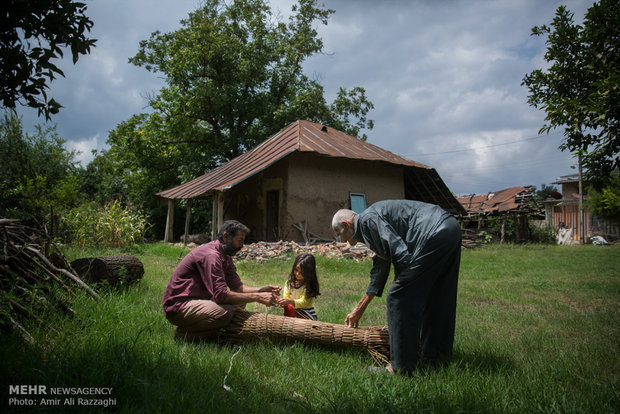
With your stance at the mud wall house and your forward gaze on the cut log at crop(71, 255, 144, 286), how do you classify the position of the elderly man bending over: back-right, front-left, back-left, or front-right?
front-left

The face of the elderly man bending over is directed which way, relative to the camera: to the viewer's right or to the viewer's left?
to the viewer's left

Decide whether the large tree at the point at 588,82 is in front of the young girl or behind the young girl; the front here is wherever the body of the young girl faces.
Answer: behind

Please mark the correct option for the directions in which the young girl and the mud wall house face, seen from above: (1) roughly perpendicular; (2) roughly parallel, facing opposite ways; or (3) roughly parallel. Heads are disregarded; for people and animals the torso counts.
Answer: roughly parallel

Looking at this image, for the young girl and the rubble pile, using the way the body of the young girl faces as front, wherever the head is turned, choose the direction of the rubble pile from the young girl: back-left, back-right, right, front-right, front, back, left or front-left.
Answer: back-right

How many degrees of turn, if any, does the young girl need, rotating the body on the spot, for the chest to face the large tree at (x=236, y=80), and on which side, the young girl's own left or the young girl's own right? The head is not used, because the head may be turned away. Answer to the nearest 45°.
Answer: approximately 135° to the young girl's own right

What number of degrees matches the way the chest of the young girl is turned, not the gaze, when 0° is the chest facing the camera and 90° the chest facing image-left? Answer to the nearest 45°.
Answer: approximately 45°

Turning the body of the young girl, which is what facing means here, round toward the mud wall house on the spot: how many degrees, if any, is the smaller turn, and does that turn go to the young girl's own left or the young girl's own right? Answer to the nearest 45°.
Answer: approximately 135° to the young girl's own right

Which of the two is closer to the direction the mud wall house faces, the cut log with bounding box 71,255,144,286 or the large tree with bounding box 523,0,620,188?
the cut log

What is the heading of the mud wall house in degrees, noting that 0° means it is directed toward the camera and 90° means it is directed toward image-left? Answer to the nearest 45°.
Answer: approximately 45°

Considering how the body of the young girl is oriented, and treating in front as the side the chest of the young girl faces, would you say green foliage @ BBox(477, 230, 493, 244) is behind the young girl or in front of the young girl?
behind

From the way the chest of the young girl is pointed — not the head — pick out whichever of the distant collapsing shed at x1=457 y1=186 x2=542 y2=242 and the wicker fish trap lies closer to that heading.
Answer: the wicker fish trap

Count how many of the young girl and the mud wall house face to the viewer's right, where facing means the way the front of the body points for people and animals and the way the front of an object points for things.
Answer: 0
